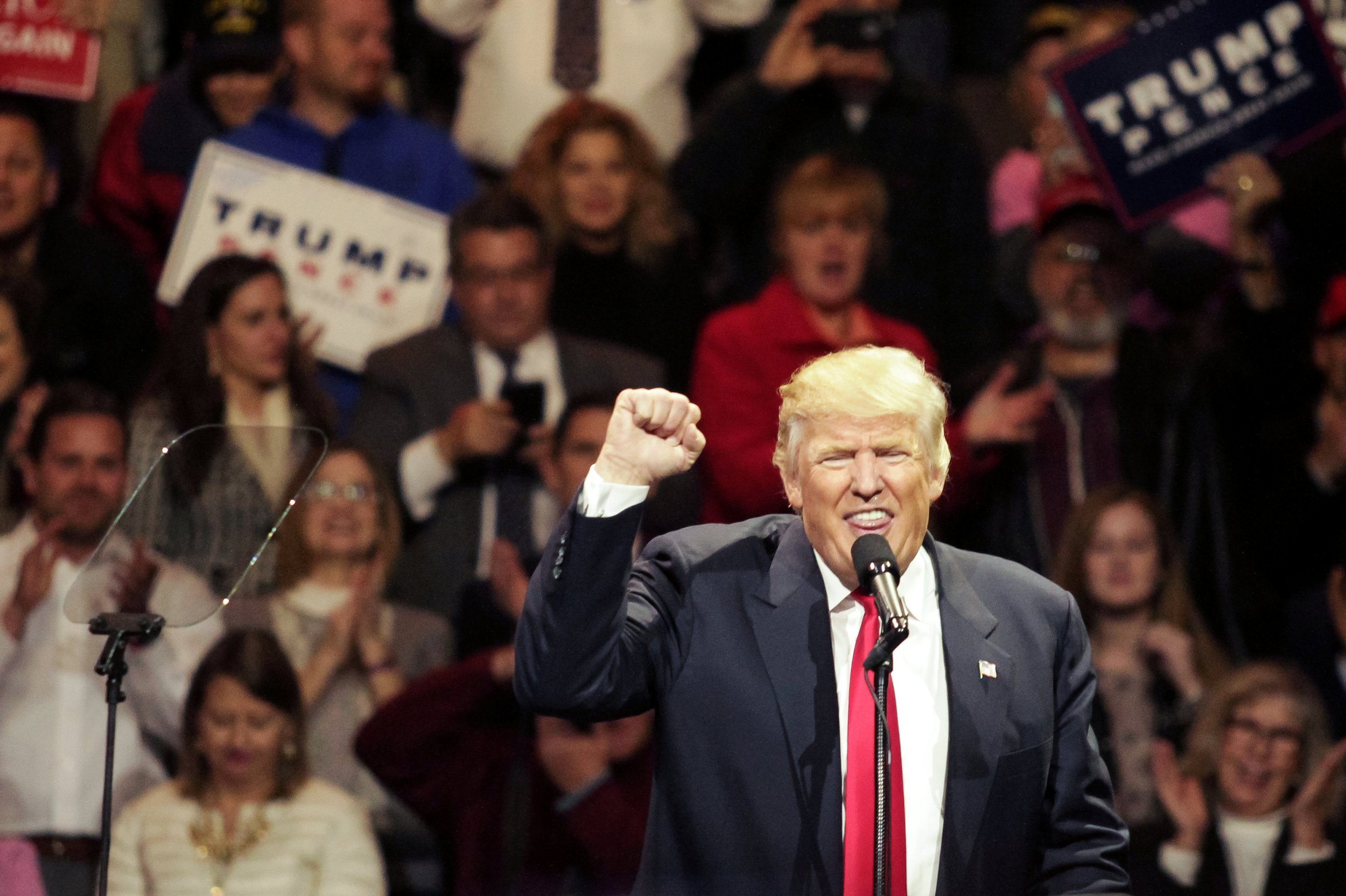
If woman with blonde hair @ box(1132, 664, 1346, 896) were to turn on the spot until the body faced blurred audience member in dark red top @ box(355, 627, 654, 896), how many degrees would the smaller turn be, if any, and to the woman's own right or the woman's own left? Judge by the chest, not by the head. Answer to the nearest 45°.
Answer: approximately 90° to the woman's own right

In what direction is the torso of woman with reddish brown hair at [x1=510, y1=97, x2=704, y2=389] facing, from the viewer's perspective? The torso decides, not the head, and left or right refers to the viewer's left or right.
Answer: facing the viewer

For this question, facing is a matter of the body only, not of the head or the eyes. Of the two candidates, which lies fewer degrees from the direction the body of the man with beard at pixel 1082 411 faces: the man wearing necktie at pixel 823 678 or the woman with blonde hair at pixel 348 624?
the man wearing necktie

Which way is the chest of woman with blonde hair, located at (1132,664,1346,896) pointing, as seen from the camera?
toward the camera

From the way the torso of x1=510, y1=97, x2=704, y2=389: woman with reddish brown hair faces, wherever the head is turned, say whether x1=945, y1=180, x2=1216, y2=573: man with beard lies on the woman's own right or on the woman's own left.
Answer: on the woman's own left

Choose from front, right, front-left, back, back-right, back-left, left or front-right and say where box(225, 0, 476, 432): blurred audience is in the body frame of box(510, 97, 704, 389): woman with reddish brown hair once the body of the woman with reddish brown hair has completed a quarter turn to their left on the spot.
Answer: back

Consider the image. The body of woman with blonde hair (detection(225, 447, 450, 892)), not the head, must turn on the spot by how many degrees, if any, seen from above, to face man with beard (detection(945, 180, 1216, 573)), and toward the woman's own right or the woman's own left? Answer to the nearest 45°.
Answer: approximately 90° to the woman's own left

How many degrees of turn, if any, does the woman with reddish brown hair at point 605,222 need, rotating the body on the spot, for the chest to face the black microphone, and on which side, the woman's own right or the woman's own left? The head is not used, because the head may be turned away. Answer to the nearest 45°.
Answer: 0° — they already face it

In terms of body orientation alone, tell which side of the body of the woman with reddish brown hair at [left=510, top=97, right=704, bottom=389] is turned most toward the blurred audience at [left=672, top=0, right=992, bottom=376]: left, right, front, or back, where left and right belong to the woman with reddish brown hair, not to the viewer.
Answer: left

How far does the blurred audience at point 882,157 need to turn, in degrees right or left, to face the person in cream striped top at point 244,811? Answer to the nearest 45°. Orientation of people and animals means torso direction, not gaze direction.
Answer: approximately 45° to their right

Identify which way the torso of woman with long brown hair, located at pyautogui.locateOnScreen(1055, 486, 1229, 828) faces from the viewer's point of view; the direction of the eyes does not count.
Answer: toward the camera

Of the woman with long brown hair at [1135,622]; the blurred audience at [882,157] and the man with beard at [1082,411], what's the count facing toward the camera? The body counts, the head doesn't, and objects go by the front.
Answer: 3
